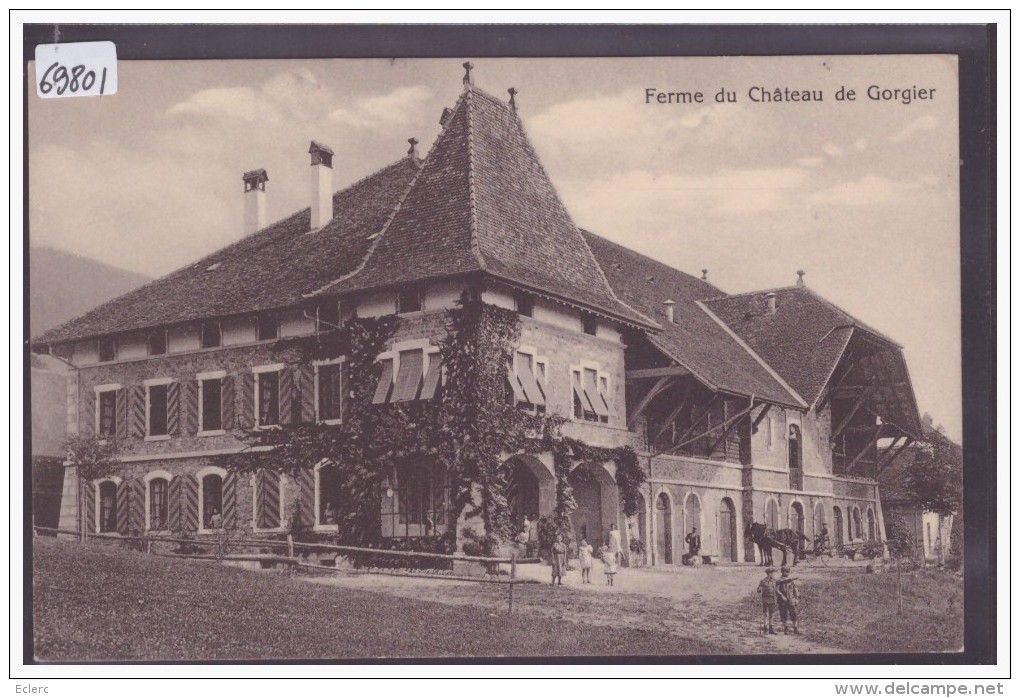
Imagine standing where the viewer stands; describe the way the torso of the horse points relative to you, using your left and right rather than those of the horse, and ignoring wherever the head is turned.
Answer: facing to the left of the viewer
